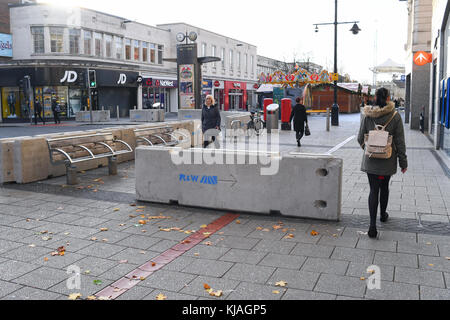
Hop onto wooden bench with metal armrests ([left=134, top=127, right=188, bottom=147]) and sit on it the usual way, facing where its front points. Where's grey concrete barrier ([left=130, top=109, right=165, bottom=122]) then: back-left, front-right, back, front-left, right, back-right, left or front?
back-left

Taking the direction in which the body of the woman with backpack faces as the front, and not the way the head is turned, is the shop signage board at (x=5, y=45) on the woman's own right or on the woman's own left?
on the woman's own left

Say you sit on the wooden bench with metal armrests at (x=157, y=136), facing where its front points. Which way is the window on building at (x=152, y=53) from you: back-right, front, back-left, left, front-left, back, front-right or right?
back-left

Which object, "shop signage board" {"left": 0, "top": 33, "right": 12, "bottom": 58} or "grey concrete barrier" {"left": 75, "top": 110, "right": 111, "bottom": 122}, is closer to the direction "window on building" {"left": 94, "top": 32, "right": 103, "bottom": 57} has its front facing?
the grey concrete barrier

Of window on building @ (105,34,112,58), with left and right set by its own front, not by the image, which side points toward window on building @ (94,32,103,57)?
right

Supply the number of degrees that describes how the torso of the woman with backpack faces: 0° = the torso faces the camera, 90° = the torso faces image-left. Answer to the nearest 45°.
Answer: approximately 180°

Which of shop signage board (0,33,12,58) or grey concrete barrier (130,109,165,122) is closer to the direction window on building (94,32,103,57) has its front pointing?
the grey concrete barrier

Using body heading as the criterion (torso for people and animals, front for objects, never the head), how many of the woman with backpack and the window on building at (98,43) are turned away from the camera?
1

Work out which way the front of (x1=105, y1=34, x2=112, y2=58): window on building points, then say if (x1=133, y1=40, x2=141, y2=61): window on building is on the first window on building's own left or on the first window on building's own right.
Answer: on the first window on building's own left

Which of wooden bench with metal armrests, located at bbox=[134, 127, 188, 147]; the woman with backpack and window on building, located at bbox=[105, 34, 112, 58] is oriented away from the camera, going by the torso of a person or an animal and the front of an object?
the woman with backpack
